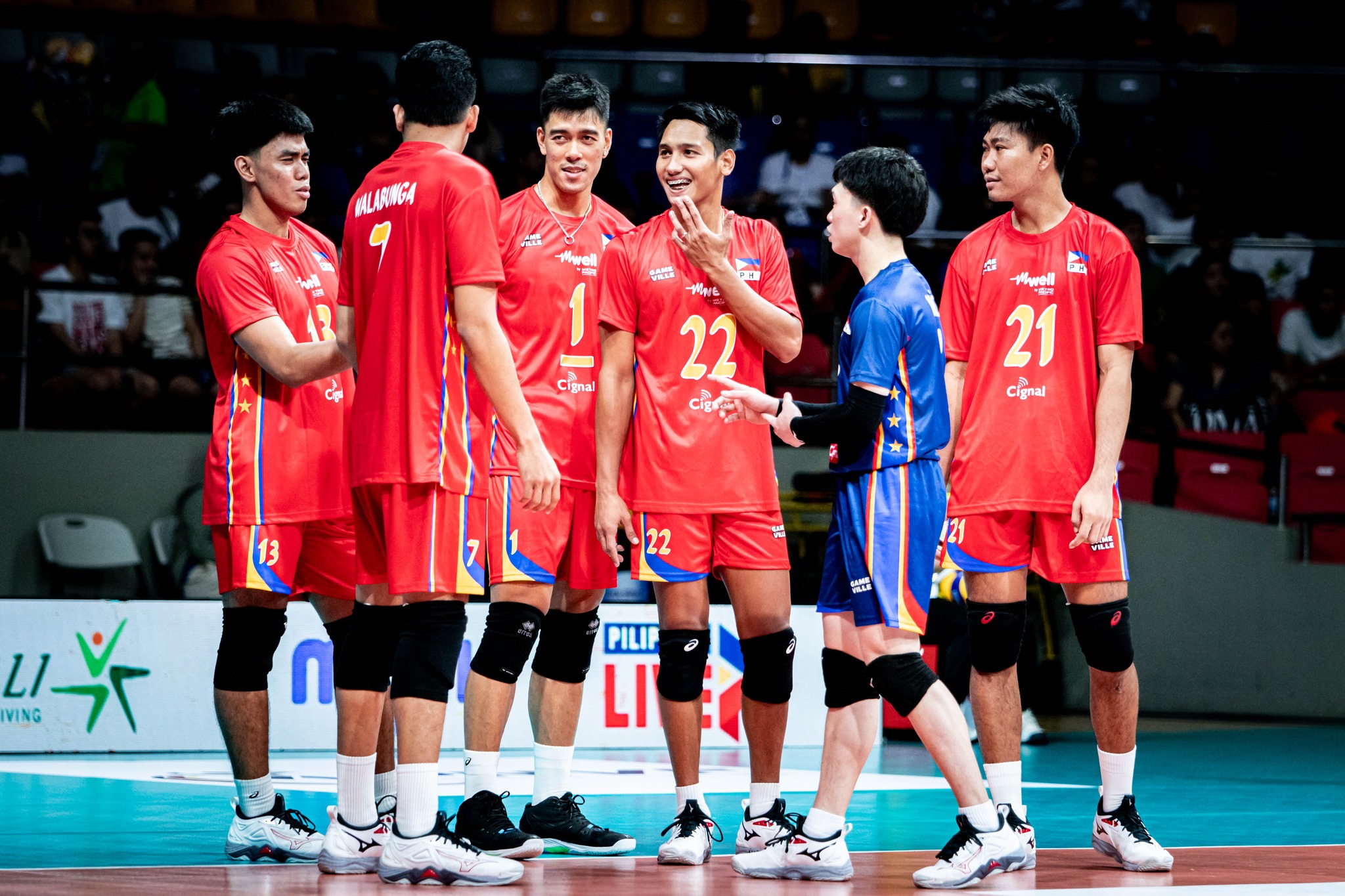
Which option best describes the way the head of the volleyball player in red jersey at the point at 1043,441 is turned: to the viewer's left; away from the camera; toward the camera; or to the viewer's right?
to the viewer's left

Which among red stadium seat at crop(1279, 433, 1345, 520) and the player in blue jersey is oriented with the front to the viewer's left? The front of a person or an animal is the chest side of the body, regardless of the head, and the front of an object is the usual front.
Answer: the player in blue jersey

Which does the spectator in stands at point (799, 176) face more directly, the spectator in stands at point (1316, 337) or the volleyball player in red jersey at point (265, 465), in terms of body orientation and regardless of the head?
the volleyball player in red jersey

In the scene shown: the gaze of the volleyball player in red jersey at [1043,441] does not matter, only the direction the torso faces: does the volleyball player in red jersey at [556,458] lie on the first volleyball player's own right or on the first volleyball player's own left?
on the first volleyball player's own right

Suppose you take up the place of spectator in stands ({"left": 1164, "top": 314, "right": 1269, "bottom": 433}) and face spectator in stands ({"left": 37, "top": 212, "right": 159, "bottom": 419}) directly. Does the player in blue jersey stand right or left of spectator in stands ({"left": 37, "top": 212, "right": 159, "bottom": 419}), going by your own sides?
left

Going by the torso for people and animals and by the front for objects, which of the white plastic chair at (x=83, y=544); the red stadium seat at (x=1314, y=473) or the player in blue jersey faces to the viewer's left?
the player in blue jersey

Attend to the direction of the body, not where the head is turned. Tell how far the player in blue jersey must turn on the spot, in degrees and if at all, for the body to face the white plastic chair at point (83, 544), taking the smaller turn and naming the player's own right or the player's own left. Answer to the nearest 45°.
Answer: approximately 45° to the player's own right

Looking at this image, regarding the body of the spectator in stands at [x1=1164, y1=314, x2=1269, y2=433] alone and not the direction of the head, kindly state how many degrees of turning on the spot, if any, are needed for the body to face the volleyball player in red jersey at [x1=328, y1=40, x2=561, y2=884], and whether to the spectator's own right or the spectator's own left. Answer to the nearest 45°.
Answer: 0° — they already face them
